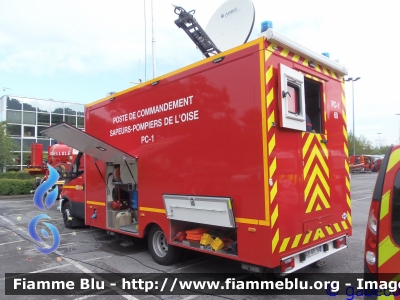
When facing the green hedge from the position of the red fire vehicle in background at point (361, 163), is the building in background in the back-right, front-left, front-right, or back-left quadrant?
front-right

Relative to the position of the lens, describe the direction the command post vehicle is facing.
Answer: facing away from the viewer and to the left of the viewer

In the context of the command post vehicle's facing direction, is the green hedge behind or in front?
in front

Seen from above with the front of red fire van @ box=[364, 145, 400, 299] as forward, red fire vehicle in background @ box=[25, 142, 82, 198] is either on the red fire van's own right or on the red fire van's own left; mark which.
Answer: on the red fire van's own left

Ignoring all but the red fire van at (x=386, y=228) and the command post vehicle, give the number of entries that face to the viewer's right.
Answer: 0

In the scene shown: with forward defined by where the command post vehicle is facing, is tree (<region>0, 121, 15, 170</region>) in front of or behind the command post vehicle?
in front

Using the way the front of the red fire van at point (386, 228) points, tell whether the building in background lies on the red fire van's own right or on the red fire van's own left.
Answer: on the red fire van's own left

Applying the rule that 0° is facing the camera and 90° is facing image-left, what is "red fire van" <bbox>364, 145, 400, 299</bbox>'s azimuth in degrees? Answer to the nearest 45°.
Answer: approximately 180°

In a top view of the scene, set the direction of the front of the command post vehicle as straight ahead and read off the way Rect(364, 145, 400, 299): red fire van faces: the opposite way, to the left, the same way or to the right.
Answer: to the right

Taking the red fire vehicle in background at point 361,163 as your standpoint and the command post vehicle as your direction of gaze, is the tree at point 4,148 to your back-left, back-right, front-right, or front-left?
front-right

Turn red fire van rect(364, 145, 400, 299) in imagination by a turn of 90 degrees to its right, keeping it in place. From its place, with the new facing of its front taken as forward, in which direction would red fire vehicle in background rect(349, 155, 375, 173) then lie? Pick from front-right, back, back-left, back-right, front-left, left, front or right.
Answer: left

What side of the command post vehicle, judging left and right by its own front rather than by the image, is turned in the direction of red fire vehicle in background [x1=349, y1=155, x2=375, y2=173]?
right

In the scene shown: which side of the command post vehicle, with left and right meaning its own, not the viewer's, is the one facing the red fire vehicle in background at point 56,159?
front
